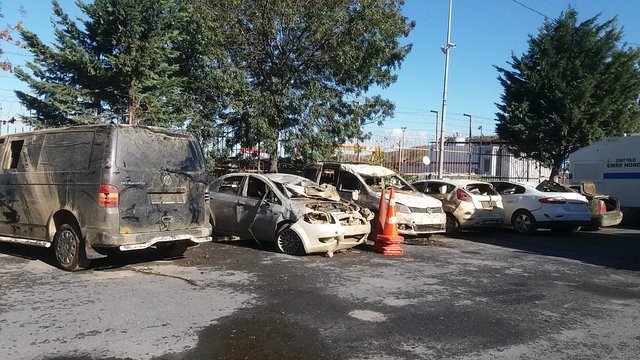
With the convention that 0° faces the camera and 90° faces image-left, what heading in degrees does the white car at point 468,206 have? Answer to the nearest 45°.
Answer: approximately 135°

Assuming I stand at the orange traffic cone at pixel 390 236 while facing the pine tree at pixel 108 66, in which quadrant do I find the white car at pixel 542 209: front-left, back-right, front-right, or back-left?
back-right

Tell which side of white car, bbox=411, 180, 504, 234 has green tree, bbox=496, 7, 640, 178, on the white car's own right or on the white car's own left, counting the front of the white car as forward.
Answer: on the white car's own right

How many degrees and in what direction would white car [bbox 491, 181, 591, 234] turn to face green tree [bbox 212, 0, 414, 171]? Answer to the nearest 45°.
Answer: approximately 45° to its left

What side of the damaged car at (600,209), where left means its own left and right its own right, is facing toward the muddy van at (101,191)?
left

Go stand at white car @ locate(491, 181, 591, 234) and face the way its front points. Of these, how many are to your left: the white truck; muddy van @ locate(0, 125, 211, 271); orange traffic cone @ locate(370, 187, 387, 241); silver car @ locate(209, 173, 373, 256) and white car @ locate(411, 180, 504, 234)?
4

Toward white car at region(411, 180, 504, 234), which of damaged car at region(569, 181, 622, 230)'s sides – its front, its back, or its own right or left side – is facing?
left

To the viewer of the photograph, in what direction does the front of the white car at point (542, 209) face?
facing away from the viewer and to the left of the viewer

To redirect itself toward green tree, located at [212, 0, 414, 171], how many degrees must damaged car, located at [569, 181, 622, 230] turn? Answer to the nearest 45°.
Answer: approximately 90° to its left

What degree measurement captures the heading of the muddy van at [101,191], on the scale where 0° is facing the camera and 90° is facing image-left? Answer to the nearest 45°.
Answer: approximately 135°

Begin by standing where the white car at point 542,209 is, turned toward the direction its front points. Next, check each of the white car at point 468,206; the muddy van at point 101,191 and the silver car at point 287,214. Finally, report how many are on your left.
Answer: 3

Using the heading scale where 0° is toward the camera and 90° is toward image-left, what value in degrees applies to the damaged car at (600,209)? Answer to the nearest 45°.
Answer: approximately 135°

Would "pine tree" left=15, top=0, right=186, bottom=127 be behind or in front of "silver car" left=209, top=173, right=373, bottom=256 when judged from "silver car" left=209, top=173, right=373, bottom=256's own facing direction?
behind
